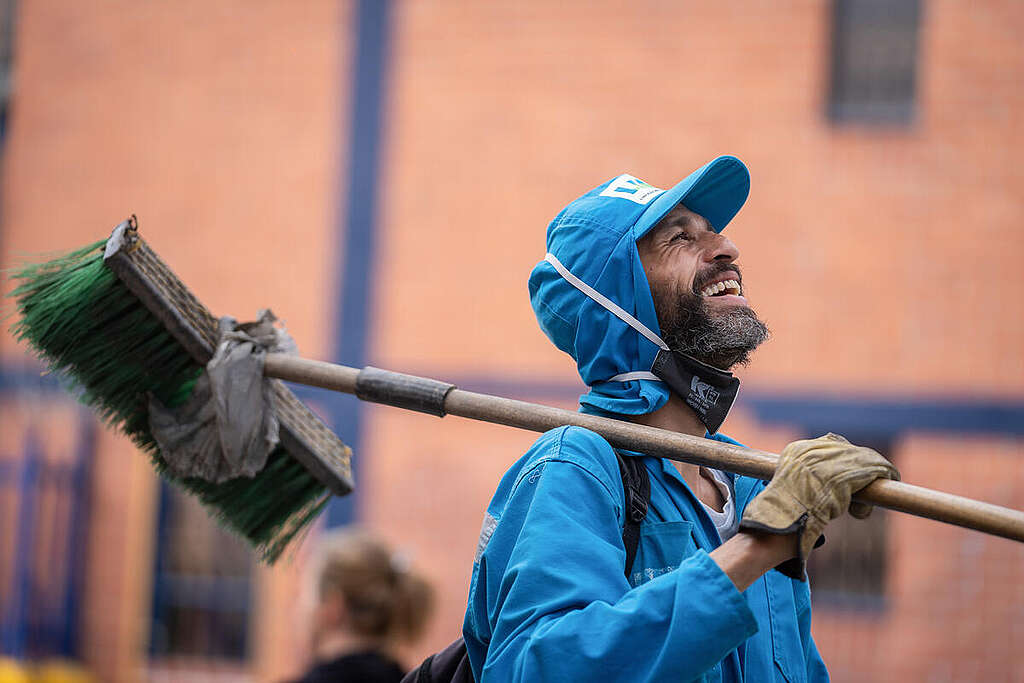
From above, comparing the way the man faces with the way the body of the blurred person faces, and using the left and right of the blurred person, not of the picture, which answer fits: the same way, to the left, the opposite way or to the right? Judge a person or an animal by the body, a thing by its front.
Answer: the opposite way

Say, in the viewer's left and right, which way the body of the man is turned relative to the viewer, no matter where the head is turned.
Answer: facing the viewer and to the right of the viewer

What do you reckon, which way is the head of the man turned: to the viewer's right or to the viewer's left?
to the viewer's right

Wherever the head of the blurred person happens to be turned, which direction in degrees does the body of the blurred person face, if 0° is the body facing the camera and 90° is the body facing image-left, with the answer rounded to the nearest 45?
approximately 135°

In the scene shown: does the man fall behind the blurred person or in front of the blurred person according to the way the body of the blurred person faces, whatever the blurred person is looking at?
behind

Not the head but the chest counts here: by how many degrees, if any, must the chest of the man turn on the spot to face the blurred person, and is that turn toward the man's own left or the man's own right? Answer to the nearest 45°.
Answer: approximately 180°
